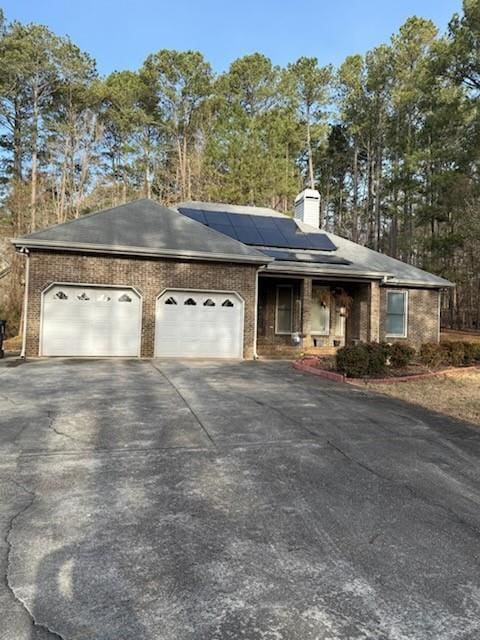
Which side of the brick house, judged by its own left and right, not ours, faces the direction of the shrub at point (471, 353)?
left

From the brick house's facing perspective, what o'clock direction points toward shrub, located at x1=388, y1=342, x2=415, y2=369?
The shrub is roughly at 10 o'clock from the brick house.

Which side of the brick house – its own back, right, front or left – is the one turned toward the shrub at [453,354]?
left

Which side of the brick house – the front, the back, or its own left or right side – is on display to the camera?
front

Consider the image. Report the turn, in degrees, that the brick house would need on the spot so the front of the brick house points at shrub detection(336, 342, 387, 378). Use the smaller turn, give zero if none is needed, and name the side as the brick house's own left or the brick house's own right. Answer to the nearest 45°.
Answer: approximately 45° to the brick house's own left
